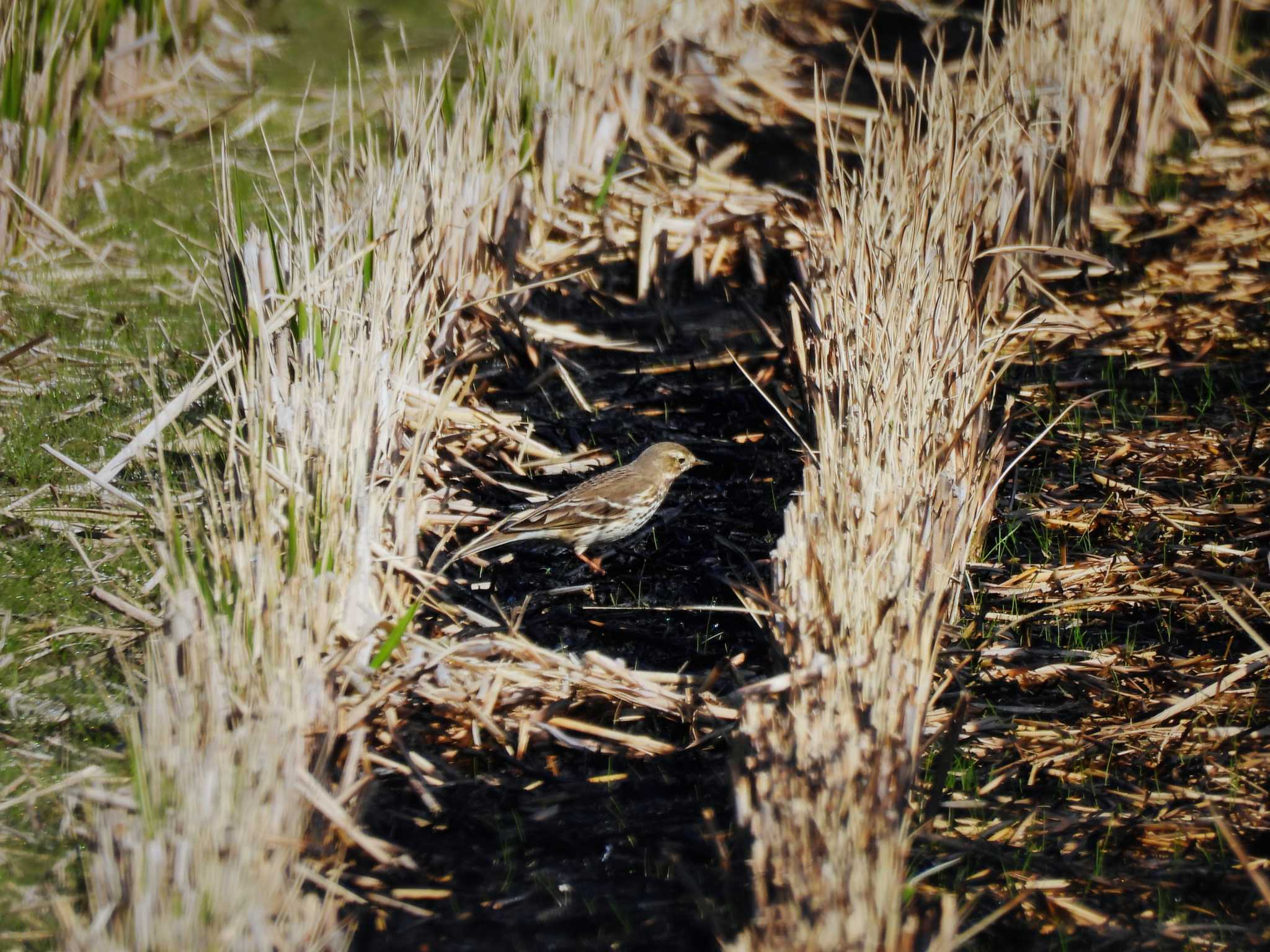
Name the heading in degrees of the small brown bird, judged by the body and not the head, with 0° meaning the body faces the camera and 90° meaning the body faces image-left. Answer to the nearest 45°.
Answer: approximately 270°
